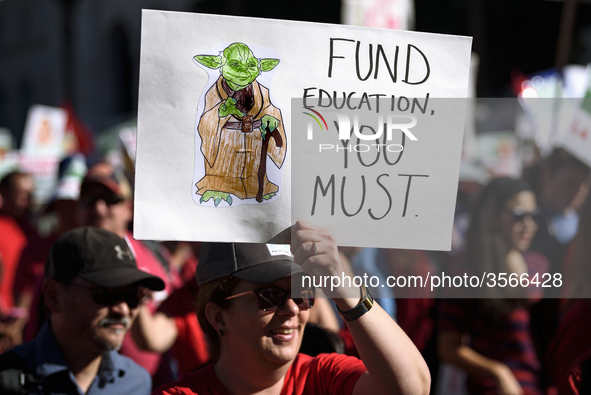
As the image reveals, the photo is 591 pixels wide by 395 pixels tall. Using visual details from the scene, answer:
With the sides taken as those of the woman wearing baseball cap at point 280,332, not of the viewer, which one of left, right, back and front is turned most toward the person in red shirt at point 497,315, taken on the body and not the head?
left

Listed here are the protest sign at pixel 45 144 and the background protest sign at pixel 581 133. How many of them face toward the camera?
2

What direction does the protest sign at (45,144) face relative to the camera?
toward the camera

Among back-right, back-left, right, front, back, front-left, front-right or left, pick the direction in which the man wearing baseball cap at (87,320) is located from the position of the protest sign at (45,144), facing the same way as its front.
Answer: front

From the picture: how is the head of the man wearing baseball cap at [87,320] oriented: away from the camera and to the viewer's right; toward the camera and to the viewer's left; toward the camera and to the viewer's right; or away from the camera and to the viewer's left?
toward the camera and to the viewer's right

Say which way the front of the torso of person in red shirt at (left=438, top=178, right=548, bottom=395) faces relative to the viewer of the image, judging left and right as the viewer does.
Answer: facing the viewer and to the right of the viewer

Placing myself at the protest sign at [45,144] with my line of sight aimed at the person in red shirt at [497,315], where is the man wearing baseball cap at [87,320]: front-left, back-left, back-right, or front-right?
front-right

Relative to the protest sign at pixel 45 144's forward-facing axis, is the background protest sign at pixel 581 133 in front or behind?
in front

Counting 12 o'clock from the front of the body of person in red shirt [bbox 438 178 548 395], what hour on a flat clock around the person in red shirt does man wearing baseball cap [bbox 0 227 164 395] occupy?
The man wearing baseball cap is roughly at 3 o'clock from the person in red shirt.

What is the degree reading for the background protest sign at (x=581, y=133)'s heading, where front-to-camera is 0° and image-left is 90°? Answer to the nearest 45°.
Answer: approximately 0°
